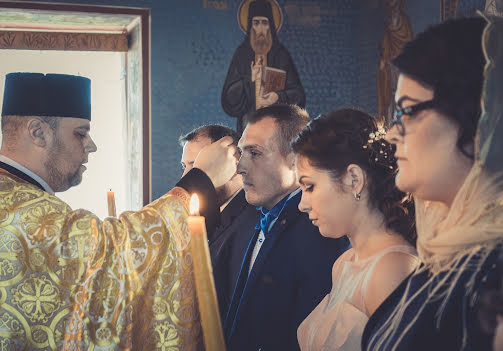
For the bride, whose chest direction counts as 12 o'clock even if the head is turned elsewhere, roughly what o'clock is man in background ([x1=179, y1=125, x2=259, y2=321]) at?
The man in background is roughly at 2 o'clock from the bride.

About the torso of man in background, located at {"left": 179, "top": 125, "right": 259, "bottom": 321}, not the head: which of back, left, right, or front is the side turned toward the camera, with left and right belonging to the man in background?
left

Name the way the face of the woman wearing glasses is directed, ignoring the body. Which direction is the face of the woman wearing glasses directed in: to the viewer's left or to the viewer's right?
to the viewer's left

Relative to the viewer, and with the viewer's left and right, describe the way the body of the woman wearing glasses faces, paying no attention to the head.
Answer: facing to the left of the viewer

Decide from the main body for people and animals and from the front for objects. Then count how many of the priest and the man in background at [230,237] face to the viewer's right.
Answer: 1

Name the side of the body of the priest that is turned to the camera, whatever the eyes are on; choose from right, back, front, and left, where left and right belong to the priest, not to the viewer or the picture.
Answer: right

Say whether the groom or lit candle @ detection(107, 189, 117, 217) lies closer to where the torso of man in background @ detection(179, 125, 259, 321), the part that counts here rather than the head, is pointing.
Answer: the lit candle

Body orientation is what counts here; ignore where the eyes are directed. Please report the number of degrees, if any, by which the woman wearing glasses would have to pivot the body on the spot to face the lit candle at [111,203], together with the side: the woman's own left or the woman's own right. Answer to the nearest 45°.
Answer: approximately 45° to the woman's own right

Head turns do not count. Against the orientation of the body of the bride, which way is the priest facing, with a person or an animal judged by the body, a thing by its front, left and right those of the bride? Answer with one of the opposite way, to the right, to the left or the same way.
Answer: the opposite way

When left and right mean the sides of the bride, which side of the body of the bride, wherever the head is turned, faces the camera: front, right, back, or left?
left

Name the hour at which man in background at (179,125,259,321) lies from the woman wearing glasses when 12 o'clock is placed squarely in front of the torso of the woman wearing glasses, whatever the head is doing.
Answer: The man in background is roughly at 2 o'clock from the woman wearing glasses.

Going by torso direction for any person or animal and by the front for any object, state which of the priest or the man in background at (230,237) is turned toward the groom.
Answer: the priest

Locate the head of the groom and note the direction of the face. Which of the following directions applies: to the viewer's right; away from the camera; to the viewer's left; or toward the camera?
to the viewer's left

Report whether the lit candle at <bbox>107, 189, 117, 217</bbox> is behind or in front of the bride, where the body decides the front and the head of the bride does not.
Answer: in front

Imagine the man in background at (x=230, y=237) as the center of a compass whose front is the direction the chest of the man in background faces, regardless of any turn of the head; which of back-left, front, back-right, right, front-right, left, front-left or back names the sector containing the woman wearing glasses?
left

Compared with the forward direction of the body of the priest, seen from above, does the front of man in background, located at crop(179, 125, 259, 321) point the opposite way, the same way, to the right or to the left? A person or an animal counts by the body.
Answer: the opposite way
